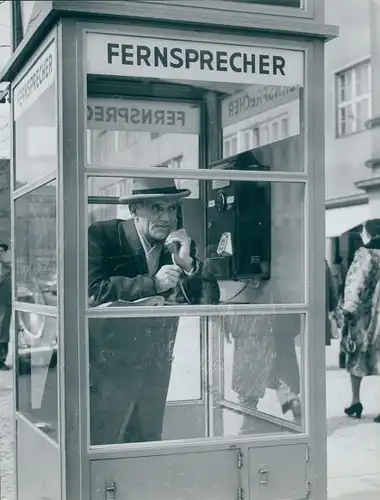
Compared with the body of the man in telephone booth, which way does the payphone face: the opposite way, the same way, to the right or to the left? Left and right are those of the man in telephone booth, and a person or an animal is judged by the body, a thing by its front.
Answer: to the right

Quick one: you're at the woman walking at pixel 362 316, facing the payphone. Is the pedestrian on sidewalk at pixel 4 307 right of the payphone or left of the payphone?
right

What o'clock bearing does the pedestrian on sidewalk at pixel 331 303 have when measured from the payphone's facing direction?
The pedestrian on sidewalk is roughly at 5 o'clock from the payphone.

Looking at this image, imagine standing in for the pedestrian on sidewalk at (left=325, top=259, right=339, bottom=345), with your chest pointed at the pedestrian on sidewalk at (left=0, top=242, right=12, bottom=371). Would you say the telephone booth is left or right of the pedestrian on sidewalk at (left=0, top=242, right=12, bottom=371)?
left

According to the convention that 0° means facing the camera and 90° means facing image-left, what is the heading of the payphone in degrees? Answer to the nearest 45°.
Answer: approximately 45°

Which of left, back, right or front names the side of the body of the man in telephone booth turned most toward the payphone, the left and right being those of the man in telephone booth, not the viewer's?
left

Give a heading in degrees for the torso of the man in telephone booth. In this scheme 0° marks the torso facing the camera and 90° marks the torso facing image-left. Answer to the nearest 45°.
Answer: approximately 315°

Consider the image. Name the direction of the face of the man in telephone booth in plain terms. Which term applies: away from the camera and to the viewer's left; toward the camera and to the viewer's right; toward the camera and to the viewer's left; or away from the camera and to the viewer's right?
toward the camera and to the viewer's right
